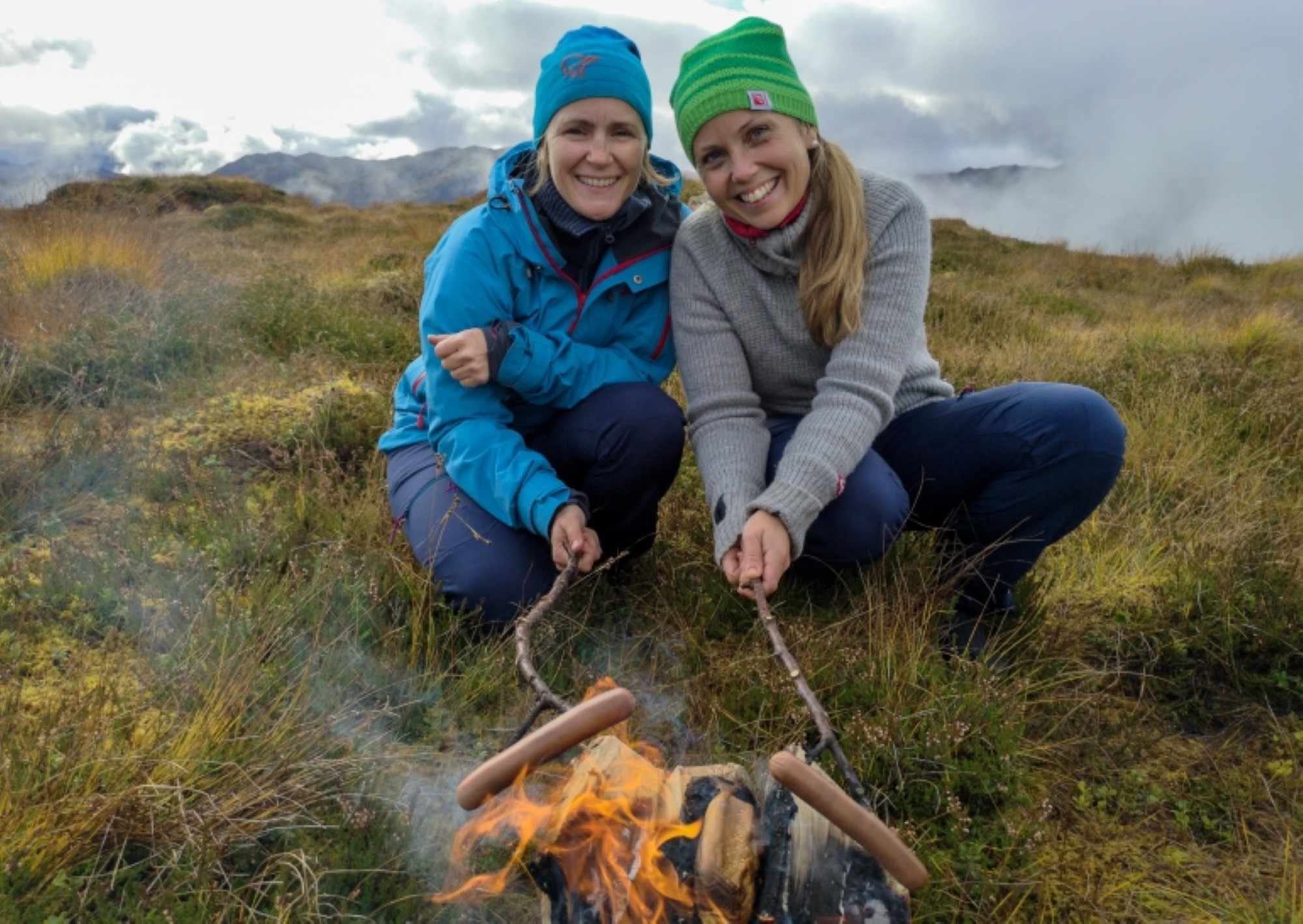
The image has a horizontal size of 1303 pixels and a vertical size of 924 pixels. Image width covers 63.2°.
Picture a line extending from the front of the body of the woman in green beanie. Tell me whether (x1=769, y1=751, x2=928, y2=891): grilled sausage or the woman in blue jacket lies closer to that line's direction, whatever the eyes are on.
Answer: the grilled sausage

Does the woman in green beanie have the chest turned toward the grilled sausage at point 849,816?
yes

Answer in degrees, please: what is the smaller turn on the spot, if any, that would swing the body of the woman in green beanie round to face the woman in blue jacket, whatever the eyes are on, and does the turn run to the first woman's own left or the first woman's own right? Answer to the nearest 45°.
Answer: approximately 90° to the first woman's own right

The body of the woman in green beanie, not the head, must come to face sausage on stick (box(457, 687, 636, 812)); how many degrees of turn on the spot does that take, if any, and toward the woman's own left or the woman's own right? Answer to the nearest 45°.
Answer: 0° — they already face it

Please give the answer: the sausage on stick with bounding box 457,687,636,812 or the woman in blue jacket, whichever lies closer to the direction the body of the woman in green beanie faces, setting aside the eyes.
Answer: the sausage on stick

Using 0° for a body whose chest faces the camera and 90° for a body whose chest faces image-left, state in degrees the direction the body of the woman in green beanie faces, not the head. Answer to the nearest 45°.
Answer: approximately 0°
